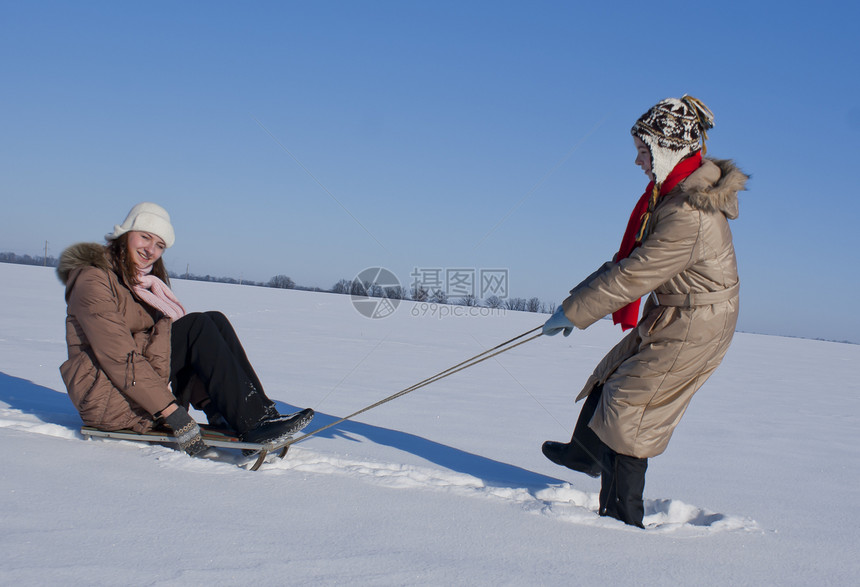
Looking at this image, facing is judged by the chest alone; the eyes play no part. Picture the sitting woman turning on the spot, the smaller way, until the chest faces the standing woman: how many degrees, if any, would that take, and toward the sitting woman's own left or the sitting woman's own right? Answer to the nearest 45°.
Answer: approximately 45° to the sitting woman's own right

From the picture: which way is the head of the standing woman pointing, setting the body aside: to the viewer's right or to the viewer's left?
to the viewer's left

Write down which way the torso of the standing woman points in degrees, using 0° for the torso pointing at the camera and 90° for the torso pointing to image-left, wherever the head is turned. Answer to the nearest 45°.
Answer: approximately 90°

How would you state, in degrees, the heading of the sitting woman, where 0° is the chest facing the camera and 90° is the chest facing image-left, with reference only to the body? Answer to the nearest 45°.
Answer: approximately 270°

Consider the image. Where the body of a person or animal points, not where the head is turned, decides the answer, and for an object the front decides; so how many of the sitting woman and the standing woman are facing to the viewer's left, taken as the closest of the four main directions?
1

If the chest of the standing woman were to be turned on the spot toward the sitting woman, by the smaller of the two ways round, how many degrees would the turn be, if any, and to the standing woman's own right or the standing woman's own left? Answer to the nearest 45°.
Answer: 0° — they already face them
